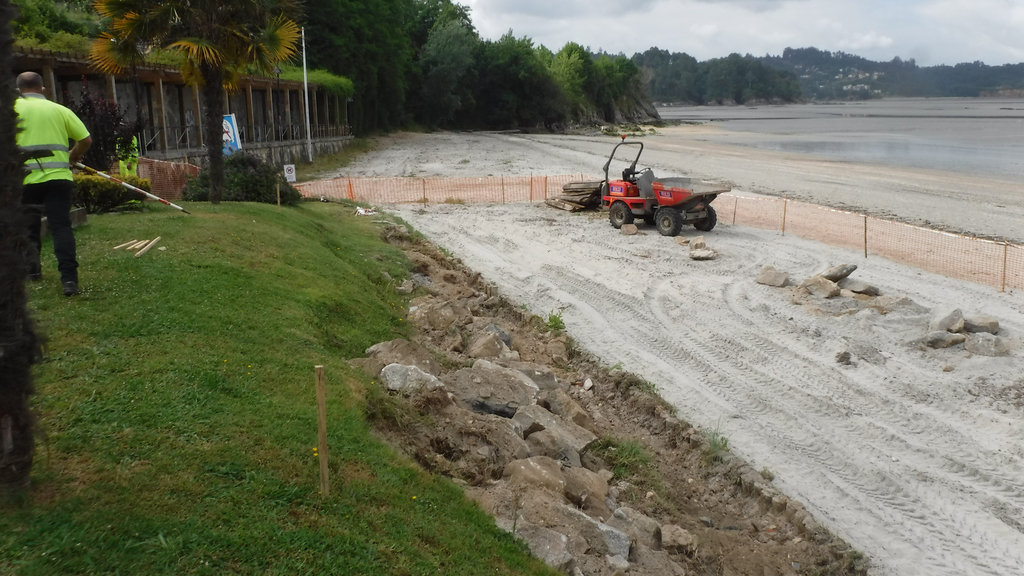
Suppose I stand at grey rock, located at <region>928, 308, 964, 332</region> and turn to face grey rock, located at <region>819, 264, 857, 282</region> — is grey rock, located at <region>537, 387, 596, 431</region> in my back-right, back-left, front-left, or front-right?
back-left

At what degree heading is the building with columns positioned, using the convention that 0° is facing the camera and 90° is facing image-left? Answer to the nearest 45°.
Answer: approximately 315°

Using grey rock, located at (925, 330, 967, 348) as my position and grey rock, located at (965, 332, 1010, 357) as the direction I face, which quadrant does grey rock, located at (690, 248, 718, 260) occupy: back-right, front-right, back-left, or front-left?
back-left

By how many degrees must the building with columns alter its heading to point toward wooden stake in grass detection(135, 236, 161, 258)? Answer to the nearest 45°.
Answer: approximately 45° to its right

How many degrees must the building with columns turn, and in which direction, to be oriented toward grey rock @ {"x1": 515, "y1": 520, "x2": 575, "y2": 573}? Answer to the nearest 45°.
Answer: approximately 45° to its right

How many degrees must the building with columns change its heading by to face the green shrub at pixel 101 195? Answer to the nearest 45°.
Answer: approximately 45° to its right

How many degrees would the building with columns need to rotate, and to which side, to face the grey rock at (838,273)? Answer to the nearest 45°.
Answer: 0° — it already faces it

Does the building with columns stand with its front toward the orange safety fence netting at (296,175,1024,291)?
yes

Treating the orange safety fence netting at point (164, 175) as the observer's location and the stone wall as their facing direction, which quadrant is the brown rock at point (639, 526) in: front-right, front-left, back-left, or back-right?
back-right

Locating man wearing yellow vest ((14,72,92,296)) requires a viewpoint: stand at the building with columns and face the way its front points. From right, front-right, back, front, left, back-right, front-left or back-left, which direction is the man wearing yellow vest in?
front-right
